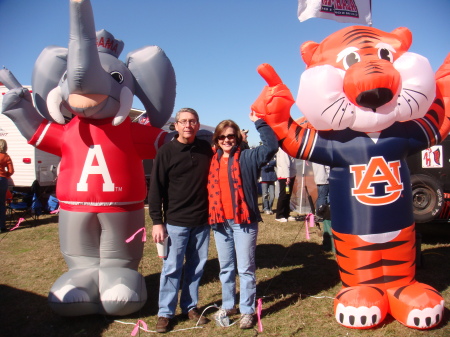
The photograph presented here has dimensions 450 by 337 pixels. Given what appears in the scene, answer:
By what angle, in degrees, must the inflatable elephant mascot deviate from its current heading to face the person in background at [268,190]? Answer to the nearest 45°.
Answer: approximately 135° to its left

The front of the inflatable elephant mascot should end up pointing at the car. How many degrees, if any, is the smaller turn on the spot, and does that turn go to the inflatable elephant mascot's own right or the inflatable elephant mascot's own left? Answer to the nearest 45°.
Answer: approximately 90° to the inflatable elephant mascot's own left

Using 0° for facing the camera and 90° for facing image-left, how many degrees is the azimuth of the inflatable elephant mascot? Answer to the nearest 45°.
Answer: approximately 0°

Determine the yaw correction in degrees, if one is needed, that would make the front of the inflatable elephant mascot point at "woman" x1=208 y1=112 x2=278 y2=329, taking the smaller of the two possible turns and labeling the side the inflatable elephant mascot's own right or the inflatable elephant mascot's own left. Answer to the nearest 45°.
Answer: approximately 45° to the inflatable elephant mascot's own left

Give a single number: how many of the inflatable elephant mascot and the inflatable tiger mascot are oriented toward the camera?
2

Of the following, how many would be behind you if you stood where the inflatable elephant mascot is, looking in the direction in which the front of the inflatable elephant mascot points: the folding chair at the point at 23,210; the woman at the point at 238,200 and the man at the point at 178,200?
1

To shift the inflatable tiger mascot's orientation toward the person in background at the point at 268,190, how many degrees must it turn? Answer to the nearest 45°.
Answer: approximately 180°

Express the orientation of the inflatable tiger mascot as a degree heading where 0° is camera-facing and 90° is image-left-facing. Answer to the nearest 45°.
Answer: approximately 0°

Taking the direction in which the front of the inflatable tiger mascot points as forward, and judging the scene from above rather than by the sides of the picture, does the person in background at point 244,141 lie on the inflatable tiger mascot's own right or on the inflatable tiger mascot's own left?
on the inflatable tiger mascot's own right

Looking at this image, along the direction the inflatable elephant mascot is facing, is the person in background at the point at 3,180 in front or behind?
behind

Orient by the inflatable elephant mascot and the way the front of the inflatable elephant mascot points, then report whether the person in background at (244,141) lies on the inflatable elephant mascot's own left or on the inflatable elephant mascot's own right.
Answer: on the inflatable elephant mascot's own left
